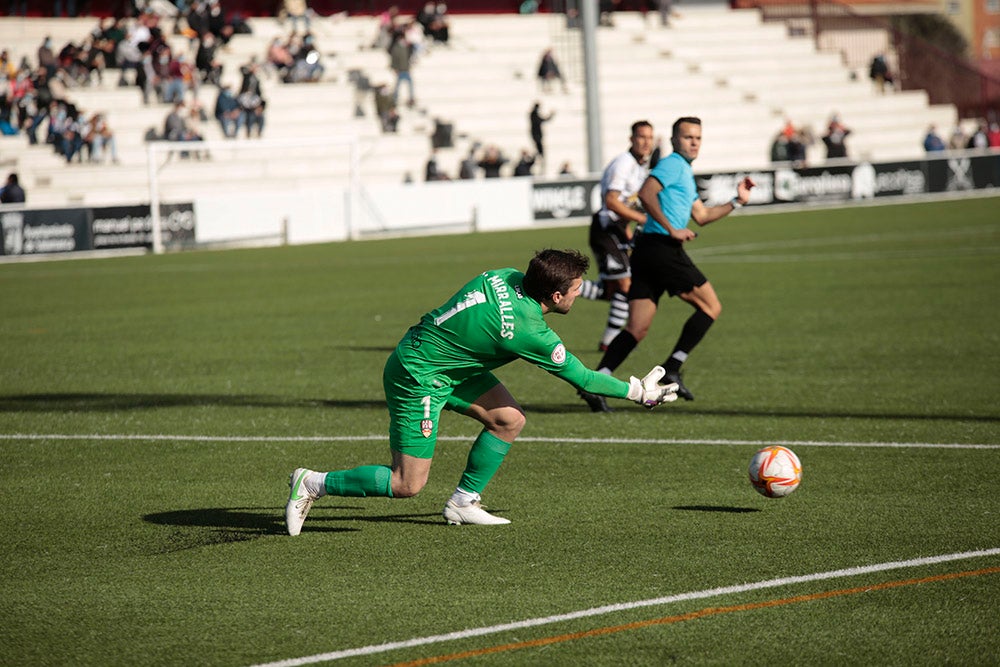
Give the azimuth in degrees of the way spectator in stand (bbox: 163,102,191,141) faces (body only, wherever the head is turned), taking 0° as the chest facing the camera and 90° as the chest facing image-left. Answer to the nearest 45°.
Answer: approximately 315°

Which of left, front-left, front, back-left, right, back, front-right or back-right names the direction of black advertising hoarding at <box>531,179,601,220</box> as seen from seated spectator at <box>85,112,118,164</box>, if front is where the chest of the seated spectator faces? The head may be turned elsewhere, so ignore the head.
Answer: left

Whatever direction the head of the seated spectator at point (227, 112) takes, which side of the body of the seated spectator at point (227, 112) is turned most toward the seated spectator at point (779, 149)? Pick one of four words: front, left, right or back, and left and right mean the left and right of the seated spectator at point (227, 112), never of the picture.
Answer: left

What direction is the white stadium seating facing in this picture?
toward the camera

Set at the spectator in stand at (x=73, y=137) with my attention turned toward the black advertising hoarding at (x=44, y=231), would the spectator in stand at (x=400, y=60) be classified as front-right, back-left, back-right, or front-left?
back-left

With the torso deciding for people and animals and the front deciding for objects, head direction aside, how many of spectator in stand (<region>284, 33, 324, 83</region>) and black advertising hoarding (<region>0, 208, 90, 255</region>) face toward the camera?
2

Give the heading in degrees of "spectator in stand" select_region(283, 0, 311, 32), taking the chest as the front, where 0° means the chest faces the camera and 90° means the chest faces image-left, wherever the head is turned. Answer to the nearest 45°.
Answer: approximately 0°

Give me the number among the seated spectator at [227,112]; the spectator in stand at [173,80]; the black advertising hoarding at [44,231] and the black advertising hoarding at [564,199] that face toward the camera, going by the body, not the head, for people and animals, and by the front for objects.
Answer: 4

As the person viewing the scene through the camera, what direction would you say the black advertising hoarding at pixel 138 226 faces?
facing the viewer

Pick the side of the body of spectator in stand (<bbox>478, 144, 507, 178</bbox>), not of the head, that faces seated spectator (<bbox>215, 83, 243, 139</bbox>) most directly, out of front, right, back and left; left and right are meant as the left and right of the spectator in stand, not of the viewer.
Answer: right

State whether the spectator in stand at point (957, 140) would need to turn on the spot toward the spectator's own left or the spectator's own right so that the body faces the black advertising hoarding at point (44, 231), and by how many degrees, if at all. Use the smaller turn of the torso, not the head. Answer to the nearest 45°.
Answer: approximately 45° to the spectator's own right

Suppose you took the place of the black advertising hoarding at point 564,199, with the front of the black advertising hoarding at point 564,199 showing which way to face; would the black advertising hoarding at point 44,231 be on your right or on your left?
on your right

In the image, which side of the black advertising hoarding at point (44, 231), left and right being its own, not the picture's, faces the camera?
front

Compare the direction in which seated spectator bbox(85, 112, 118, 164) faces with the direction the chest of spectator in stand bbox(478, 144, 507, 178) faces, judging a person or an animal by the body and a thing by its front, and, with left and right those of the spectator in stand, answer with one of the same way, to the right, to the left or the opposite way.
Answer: the same way
